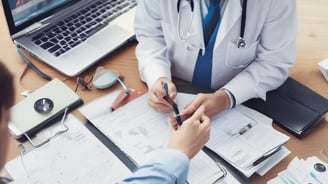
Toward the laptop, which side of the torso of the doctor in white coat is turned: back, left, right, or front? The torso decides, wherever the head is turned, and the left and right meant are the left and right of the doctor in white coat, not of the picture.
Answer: right

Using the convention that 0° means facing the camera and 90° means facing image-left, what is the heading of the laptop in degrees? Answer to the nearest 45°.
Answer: approximately 315°

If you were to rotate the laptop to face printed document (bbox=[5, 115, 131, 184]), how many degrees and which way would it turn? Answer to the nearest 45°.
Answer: approximately 45° to its right
